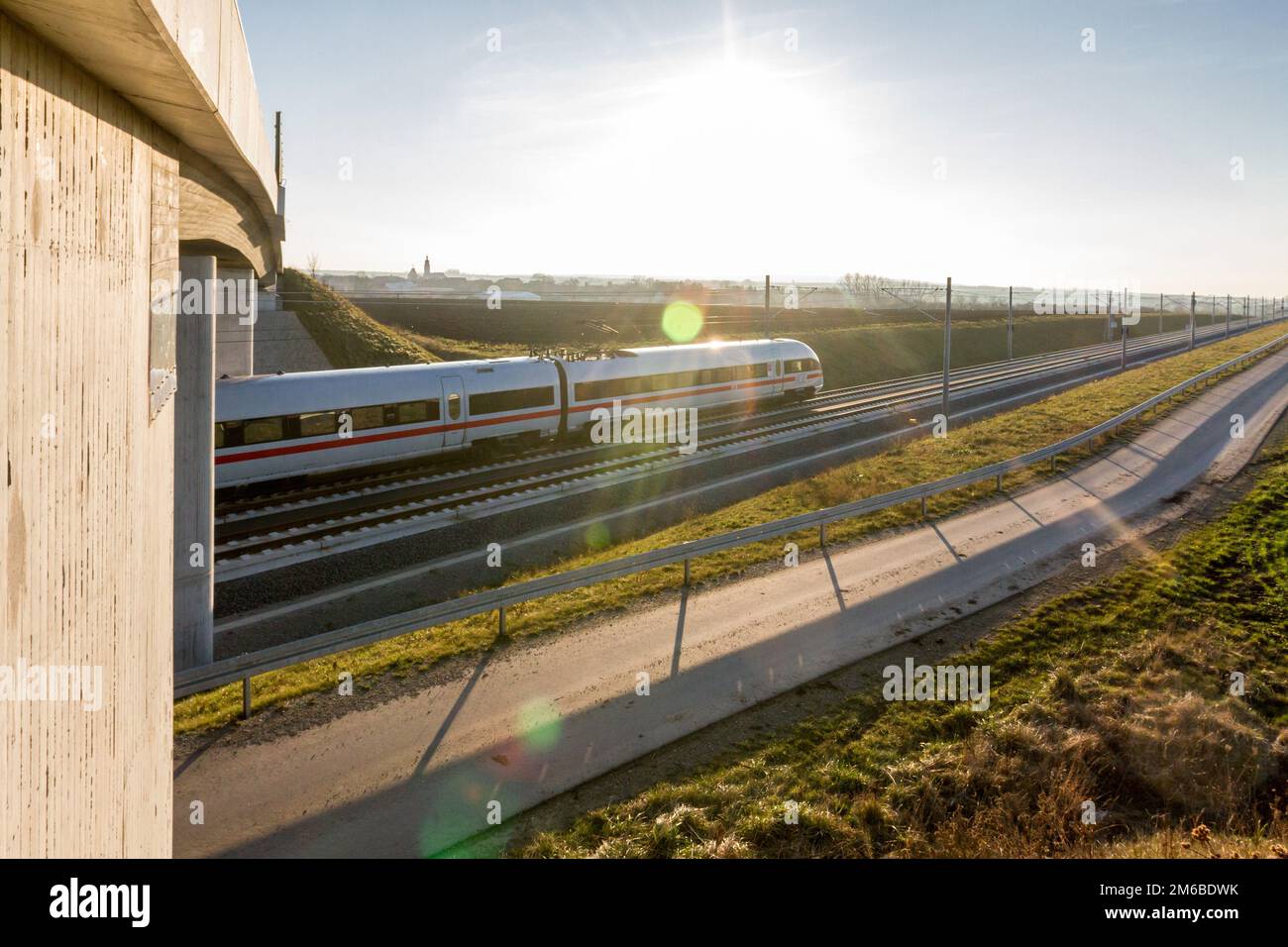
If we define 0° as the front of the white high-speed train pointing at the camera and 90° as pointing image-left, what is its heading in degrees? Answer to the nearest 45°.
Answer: approximately 225°

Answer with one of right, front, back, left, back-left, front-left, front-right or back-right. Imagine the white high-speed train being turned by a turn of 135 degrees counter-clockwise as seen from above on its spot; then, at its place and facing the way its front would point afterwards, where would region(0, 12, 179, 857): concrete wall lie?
left

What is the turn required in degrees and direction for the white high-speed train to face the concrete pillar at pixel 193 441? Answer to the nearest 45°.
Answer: approximately 135° to its right
